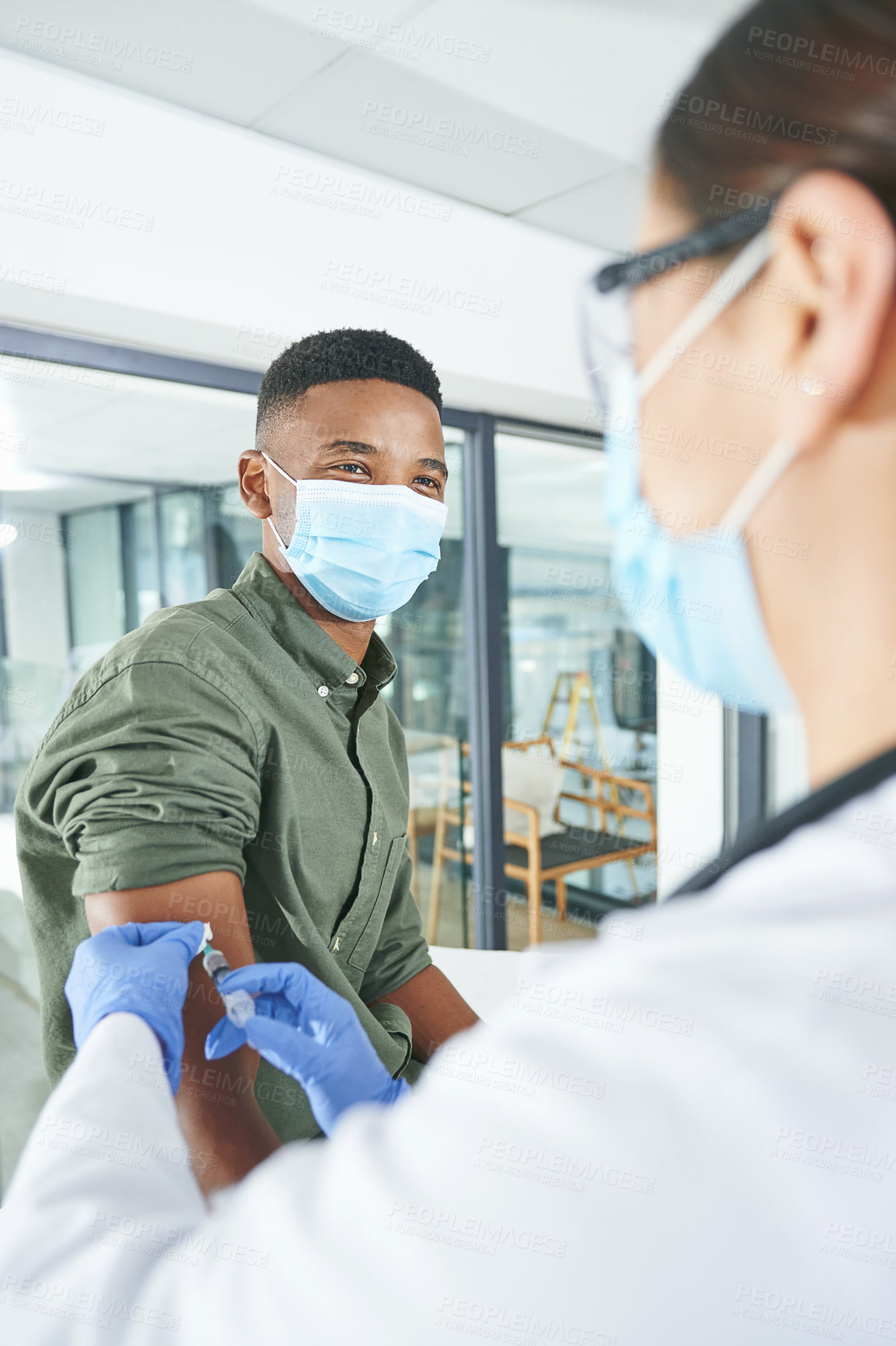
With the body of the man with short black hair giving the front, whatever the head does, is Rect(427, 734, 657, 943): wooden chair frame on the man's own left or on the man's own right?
on the man's own left

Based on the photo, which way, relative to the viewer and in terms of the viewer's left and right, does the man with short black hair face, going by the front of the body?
facing the viewer and to the right of the viewer

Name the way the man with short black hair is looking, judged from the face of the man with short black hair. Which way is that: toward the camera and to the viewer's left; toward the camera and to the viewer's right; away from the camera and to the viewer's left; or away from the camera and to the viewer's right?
toward the camera and to the viewer's right
